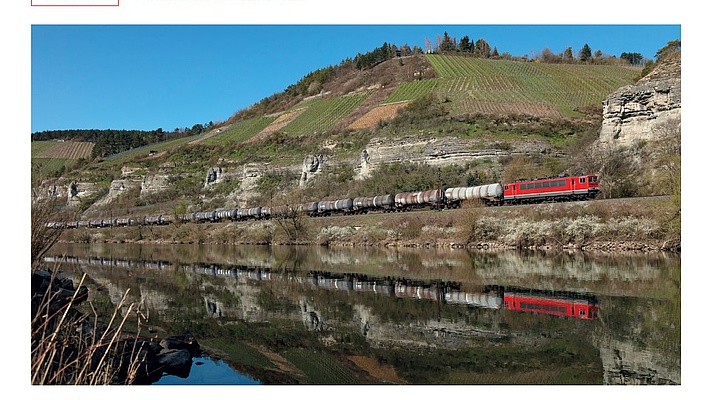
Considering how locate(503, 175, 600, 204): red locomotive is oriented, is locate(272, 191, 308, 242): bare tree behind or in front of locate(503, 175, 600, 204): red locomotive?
behind

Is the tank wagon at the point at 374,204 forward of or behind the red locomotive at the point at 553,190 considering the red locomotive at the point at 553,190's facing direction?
behind

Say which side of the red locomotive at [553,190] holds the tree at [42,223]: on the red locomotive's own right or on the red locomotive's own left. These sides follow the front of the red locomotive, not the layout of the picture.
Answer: on the red locomotive's own right

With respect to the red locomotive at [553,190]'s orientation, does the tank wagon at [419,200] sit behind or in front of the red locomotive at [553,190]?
behind

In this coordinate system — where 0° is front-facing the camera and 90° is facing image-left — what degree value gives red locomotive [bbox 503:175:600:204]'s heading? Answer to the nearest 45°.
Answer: approximately 315°

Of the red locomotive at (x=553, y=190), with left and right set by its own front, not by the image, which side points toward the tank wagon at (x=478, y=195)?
back

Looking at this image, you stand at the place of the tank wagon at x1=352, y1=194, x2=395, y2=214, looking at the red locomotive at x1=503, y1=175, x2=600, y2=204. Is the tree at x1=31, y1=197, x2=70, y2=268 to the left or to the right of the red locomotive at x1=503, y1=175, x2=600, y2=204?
right
